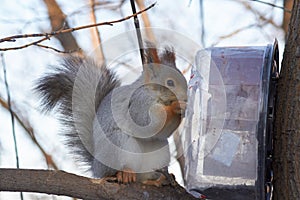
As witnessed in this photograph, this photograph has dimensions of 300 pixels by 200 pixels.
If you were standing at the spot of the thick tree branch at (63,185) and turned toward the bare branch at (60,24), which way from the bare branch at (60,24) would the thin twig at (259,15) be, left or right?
right

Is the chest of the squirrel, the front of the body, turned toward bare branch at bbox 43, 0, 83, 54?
no

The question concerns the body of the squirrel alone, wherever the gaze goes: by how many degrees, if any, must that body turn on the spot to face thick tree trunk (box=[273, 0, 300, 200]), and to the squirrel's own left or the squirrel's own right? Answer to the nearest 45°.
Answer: approximately 45° to the squirrel's own right

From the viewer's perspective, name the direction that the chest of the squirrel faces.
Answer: to the viewer's right

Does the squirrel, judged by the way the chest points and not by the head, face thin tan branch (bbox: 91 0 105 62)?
no
